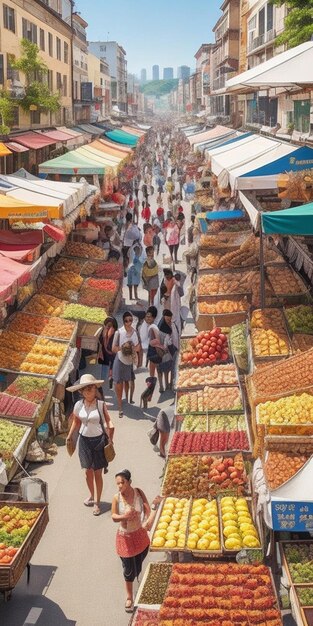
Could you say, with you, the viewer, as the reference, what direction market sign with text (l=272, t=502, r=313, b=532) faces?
facing the viewer

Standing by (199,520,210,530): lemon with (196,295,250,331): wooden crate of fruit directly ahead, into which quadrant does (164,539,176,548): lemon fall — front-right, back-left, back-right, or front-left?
back-left

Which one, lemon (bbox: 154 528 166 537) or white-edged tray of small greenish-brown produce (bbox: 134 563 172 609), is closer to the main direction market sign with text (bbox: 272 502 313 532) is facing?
the white-edged tray of small greenish-brown produce

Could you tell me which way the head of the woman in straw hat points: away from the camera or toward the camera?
toward the camera

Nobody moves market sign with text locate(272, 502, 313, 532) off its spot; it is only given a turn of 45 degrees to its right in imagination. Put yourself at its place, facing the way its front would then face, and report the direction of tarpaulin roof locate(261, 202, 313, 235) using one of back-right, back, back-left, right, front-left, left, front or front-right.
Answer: back-right

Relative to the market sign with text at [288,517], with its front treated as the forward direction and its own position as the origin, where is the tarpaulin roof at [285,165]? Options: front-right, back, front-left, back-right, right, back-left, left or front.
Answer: back

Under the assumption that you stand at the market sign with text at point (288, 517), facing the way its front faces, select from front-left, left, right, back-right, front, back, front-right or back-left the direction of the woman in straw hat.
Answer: back-right

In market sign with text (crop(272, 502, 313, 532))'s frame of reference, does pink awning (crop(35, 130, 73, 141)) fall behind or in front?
behind

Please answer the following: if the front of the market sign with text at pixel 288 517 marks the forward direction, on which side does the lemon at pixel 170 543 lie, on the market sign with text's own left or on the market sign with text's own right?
on the market sign with text's own right

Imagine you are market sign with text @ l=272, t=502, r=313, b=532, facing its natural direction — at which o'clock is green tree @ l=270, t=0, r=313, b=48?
The green tree is roughly at 6 o'clock from the market sign with text.
